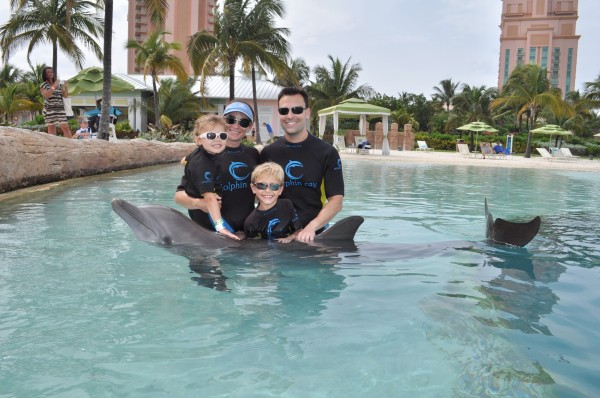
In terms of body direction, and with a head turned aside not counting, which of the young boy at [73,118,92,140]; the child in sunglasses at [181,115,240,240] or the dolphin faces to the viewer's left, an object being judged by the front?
the dolphin

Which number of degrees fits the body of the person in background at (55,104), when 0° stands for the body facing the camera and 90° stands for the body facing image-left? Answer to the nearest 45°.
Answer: approximately 315°

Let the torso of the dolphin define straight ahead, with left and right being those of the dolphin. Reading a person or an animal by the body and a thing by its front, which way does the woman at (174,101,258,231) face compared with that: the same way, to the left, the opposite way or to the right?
to the left

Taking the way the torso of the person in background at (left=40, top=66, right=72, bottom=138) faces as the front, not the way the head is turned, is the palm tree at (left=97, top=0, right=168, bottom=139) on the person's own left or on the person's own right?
on the person's own left

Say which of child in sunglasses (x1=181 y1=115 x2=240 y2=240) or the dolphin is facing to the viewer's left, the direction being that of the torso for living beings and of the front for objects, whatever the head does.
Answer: the dolphin

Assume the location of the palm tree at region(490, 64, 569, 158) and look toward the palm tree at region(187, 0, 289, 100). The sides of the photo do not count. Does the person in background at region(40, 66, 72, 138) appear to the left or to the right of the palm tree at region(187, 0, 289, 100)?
left

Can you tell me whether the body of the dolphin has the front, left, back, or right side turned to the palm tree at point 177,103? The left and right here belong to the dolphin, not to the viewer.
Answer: right

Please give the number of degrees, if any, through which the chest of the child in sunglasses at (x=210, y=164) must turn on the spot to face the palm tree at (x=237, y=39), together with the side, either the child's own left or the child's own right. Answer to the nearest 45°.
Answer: approximately 135° to the child's own left

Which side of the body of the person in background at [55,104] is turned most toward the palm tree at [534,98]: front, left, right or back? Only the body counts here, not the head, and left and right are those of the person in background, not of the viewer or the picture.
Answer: left

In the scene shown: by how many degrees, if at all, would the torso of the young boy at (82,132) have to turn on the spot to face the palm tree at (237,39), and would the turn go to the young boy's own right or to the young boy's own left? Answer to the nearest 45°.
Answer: approximately 135° to the young boy's own left

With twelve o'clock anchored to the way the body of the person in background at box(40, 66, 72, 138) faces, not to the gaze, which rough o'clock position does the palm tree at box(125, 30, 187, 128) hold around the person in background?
The palm tree is roughly at 8 o'clock from the person in background.

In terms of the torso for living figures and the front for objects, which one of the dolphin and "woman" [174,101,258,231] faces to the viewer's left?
the dolphin
